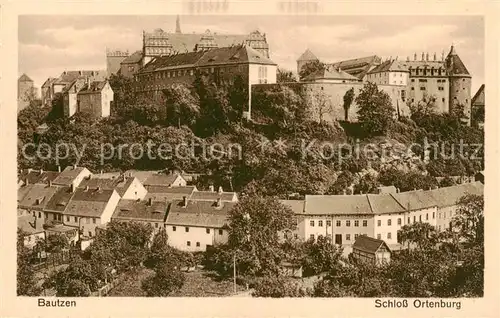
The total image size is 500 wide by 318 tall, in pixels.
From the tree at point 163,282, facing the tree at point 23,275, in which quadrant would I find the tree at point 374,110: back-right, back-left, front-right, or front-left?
back-right
